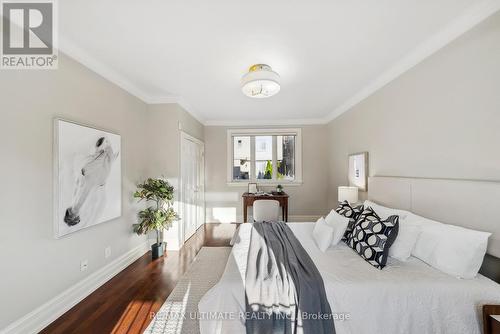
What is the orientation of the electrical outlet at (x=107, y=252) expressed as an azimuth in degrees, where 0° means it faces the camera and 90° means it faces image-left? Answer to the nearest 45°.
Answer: approximately 315°

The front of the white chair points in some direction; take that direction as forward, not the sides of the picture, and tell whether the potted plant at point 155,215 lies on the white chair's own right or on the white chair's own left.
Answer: on the white chair's own left

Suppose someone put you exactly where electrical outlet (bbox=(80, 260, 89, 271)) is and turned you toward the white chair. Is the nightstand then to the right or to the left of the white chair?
right

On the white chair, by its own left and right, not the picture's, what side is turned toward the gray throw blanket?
back

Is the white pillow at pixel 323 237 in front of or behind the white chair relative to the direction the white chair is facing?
behind

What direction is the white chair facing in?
away from the camera

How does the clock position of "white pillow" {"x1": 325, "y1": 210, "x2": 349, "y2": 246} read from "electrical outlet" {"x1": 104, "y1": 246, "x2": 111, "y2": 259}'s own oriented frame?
The white pillow is roughly at 12 o'clock from the electrical outlet.

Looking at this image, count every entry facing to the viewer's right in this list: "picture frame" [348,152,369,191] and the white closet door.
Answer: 1

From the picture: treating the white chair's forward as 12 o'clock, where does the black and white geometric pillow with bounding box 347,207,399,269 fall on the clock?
The black and white geometric pillow is roughly at 5 o'clock from the white chair.

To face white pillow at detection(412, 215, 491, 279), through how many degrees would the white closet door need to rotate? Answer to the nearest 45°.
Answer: approximately 45° to its right

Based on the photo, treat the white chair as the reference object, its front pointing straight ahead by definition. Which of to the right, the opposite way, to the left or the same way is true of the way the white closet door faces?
to the right

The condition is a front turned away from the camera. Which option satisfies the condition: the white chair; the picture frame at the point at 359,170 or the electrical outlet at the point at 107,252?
the white chair

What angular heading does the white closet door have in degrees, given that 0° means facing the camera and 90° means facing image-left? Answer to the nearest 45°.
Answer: approximately 270°
